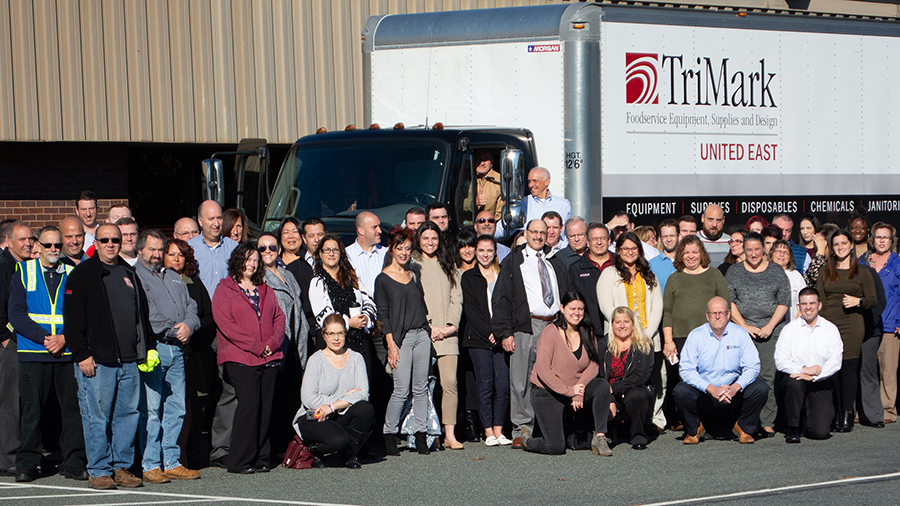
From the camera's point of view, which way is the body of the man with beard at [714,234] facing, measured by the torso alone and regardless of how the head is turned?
toward the camera

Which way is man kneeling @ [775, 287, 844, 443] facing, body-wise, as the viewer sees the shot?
toward the camera

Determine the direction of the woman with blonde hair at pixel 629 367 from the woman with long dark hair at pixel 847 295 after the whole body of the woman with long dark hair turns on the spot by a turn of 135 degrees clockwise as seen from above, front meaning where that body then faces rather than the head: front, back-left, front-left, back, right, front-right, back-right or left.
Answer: left

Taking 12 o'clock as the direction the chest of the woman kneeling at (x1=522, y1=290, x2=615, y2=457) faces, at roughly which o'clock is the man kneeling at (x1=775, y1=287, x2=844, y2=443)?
The man kneeling is roughly at 10 o'clock from the woman kneeling.

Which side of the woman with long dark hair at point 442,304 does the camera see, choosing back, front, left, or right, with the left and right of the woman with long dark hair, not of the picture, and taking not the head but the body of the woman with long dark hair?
front

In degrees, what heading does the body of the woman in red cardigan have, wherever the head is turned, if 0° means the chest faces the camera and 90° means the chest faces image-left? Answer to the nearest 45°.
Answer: approximately 315°

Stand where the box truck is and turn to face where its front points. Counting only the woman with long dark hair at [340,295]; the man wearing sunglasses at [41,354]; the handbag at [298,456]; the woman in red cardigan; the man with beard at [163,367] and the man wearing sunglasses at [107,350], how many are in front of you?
6

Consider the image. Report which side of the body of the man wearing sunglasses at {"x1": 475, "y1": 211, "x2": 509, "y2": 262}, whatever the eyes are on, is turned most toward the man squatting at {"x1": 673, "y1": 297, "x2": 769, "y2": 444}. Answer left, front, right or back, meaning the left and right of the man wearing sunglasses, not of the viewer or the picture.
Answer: left

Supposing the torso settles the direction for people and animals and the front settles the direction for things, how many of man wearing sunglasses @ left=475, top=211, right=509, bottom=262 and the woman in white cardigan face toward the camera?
2
